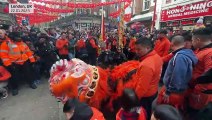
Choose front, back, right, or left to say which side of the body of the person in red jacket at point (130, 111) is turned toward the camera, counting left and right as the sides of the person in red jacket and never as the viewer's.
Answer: back

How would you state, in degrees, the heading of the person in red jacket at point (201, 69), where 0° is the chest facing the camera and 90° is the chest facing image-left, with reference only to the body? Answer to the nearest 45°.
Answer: approximately 90°

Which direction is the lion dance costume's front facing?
to the viewer's left

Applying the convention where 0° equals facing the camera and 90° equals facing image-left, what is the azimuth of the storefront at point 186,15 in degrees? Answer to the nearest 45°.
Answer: approximately 45°
